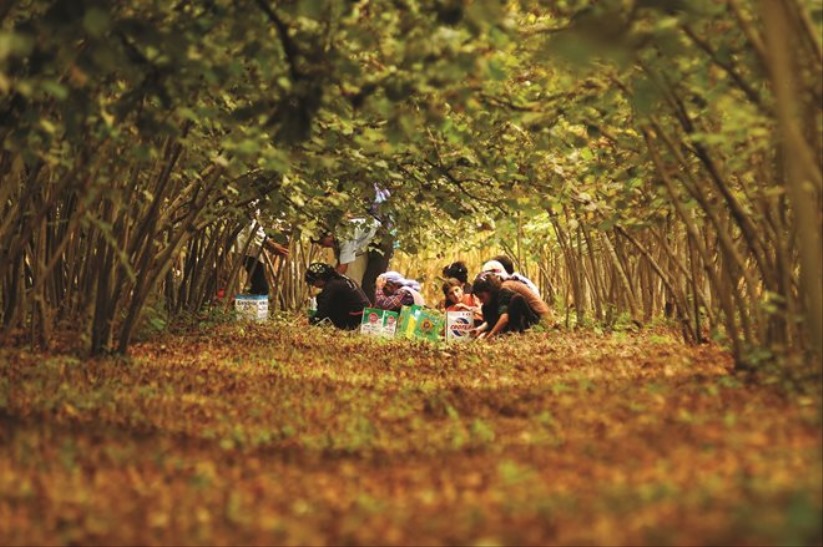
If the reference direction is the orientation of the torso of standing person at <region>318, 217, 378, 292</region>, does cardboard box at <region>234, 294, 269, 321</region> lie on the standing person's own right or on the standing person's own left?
on the standing person's own left

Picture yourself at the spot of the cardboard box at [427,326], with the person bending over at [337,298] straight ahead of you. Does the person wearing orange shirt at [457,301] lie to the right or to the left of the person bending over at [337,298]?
right

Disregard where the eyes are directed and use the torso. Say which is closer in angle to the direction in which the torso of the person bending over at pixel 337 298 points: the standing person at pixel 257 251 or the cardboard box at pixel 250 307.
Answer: the cardboard box

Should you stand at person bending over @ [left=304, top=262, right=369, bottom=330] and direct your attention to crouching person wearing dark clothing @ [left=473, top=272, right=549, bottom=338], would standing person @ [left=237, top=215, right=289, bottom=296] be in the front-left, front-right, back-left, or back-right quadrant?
back-left

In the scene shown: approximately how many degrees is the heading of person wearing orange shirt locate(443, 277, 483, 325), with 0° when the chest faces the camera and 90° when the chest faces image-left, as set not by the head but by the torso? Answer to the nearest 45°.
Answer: approximately 0°

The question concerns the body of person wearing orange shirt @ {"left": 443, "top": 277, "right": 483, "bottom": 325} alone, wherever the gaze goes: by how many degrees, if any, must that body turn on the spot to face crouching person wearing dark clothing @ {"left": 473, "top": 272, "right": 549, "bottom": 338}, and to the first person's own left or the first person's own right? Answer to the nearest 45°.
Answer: approximately 45° to the first person's own left

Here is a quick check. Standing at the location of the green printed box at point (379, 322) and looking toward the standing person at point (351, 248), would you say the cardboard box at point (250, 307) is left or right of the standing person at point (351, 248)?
left

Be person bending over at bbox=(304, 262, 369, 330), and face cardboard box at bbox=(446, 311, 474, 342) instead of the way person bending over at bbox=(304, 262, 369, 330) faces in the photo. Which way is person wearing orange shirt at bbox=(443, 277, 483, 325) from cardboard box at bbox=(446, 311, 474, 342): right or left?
left

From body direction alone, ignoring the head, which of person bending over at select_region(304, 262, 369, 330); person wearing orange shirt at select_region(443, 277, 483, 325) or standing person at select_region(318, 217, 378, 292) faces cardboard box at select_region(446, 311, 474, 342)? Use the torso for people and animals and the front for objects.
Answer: the person wearing orange shirt
